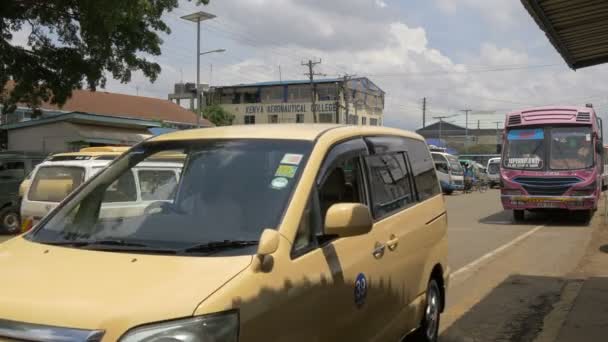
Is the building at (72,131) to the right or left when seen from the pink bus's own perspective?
on its right

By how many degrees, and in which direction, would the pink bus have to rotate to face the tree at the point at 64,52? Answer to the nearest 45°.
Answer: approximately 90° to its right

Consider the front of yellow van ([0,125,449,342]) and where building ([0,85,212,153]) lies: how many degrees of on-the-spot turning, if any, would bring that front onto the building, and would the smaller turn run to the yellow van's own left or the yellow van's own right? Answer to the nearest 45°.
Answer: approximately 135° to the yellow van's own right

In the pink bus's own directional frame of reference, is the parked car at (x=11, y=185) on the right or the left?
on its right

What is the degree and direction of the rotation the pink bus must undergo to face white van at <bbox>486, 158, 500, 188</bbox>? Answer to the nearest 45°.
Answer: approximately 180°

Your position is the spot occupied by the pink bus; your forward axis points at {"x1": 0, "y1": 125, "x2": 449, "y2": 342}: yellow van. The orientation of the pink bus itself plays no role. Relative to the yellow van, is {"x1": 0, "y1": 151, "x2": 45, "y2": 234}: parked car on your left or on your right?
right

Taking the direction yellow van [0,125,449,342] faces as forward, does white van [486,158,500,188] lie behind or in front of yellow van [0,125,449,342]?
behind

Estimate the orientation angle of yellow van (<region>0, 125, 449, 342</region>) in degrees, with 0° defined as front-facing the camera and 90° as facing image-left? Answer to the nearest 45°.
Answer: approximately 45°

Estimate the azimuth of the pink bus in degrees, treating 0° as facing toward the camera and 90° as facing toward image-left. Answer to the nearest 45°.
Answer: approximately 0°

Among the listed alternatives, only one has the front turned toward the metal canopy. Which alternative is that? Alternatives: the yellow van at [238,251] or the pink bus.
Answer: the pink bus
